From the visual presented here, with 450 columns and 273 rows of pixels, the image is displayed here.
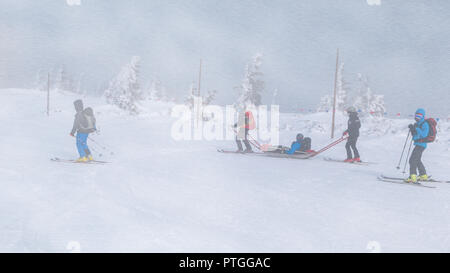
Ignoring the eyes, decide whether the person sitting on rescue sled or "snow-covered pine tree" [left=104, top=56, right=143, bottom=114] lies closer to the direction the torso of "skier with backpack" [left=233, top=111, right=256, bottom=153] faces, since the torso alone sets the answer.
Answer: the snow-covered pine tree

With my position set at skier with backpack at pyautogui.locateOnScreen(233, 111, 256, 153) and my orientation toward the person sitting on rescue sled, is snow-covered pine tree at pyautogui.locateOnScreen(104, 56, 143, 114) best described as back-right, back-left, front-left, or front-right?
back-left

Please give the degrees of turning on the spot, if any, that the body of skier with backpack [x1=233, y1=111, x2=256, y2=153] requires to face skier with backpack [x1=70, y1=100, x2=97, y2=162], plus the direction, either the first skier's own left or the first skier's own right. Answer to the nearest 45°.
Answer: approximately 45° to the first skier's own left

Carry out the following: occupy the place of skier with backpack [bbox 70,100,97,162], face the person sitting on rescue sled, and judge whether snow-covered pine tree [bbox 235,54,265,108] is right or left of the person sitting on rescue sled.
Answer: left
